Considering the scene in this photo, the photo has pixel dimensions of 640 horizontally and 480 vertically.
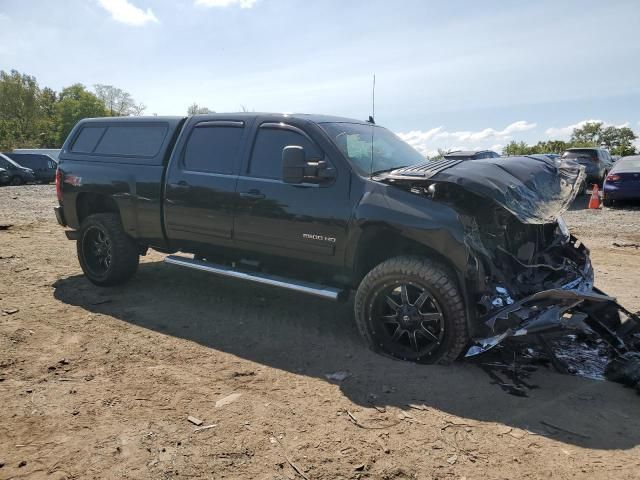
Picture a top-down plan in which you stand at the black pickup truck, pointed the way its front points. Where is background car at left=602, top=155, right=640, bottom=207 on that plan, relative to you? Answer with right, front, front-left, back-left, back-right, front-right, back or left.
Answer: left

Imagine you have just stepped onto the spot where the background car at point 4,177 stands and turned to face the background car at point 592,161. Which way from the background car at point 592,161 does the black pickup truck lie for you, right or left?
right

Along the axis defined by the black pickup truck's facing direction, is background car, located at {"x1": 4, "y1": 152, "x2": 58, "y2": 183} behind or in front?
behind

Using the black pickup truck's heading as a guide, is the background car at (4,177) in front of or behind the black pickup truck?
behind

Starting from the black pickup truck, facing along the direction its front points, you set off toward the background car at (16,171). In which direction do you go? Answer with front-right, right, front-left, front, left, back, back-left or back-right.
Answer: back

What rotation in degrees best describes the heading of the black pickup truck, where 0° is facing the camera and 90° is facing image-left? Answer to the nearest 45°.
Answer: approximately 315°
